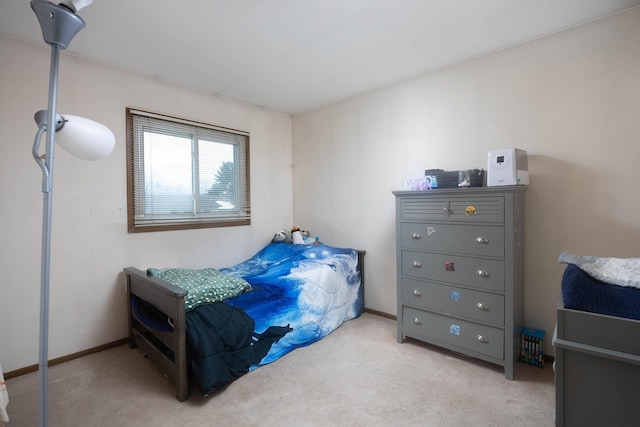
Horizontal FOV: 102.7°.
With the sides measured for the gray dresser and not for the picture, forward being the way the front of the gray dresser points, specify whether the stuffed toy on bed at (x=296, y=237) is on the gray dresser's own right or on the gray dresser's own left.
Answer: on the gray dresser's own right

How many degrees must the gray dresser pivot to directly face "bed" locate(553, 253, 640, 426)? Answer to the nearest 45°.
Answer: approximately 45° to its left

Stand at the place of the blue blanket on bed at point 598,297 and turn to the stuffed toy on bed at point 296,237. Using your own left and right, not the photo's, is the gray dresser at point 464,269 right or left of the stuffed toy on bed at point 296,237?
right

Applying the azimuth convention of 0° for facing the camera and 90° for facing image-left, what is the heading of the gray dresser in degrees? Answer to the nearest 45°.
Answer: approximately 45°

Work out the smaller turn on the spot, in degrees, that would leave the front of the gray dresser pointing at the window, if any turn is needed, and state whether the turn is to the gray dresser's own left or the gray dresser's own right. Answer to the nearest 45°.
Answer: approximately 45° to the gray dresser's own right

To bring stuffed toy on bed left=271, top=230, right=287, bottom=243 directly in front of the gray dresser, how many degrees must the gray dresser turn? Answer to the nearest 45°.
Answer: approximately 45° to its right
